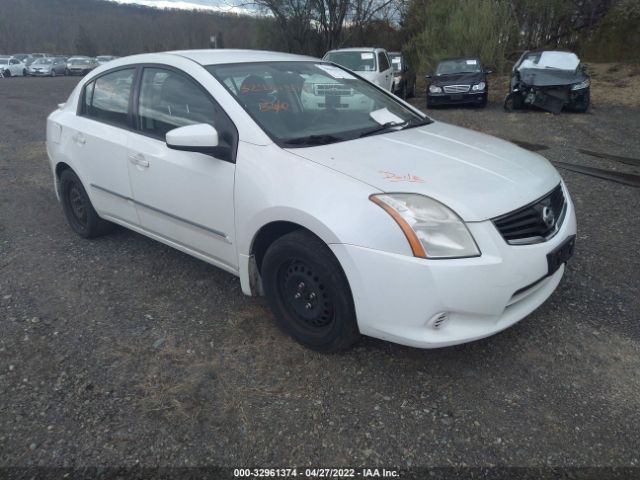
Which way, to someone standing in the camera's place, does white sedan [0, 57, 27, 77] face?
facing the viewer and to the left of the viewer

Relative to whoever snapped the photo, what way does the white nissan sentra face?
facing the viewer and to the right of the viewer

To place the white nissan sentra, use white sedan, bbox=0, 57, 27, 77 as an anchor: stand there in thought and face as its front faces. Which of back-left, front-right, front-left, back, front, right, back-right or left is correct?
front-left

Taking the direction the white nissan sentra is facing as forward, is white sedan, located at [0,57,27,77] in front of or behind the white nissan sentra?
behind

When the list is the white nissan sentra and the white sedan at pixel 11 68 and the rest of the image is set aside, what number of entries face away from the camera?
0
